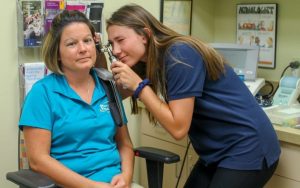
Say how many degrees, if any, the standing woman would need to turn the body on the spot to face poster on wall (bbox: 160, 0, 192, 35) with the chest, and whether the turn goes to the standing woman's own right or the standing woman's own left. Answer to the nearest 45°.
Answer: approximately 90° to the standing woman's own right

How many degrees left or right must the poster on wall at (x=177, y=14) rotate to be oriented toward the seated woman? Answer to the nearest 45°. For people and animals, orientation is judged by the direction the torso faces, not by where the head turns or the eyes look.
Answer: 0° — it already faces them

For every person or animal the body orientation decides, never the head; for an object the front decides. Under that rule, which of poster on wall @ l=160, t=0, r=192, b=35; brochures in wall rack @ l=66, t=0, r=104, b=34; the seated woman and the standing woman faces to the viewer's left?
the standing woman

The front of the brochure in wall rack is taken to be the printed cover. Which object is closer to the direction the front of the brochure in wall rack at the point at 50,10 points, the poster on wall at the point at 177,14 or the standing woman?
the standing woman

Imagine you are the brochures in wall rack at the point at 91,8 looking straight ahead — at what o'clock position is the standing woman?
The standing woman is roughly at 11 o'clock from the brochures in wall rack.

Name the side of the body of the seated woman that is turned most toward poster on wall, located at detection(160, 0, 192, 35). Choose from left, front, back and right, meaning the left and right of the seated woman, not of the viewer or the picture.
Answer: left

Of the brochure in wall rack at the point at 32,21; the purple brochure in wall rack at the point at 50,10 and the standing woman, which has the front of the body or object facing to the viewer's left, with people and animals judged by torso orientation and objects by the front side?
the standing woman

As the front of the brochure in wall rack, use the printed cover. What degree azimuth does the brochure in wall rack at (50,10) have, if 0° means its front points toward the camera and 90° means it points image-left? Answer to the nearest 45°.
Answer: approximately 0°

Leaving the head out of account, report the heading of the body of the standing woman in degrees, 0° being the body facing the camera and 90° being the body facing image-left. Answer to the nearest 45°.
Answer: approximately 90°

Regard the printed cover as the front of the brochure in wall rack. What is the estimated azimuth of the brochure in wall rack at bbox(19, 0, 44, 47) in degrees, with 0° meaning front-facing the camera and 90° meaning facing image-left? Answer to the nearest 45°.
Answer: approximately 0°
